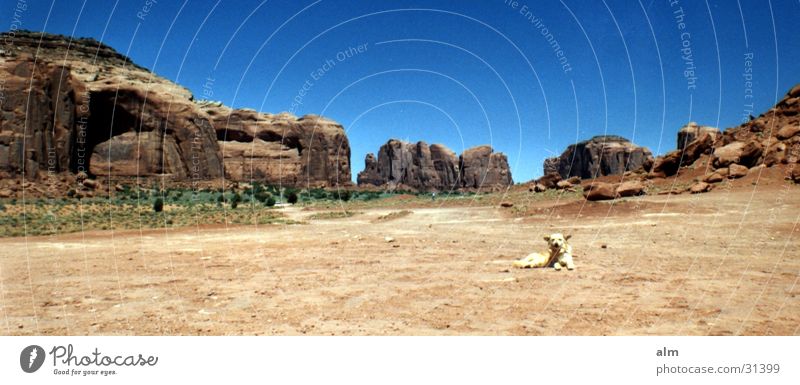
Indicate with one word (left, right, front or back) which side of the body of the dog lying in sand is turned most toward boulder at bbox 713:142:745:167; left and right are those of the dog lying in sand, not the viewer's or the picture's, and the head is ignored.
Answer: left

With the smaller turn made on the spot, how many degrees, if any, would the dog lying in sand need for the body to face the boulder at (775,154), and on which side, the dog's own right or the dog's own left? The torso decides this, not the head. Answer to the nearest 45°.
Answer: approximately 90° to the dog's own left

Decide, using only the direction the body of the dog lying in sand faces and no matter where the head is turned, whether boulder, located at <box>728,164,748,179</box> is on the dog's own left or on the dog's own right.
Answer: on the dog's own left

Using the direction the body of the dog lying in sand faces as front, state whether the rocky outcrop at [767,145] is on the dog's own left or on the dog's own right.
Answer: on the dog's own left

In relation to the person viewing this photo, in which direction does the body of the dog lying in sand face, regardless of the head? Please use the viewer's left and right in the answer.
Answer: facing the viewer and to the right of the viewer

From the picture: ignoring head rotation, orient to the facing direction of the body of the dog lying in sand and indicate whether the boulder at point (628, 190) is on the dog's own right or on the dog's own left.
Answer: on the dog's own left

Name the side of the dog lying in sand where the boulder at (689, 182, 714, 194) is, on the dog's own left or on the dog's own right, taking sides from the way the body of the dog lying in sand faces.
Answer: on the dog's own left

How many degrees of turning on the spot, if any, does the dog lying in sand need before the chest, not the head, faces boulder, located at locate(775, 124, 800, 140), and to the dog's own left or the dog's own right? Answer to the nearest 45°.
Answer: approximately 90° to the dog's own left
